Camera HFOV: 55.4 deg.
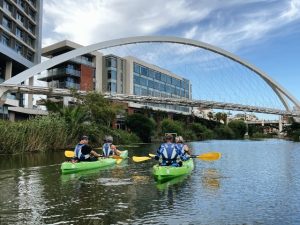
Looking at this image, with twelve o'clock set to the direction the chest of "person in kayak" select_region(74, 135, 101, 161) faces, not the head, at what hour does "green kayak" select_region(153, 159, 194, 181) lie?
The green kayak is roughly at 3 o'clock from the person in kayak.

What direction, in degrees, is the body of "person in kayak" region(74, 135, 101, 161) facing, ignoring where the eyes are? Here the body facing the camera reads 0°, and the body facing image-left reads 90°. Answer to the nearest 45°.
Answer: approximately 225°

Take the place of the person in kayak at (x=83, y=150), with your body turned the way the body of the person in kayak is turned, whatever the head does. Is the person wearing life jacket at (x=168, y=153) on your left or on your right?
on your right

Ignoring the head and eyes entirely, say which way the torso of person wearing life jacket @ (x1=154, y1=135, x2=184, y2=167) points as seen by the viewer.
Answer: away from the camera

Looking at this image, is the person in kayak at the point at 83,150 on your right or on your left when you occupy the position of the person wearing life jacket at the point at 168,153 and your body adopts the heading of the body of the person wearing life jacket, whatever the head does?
on your left
